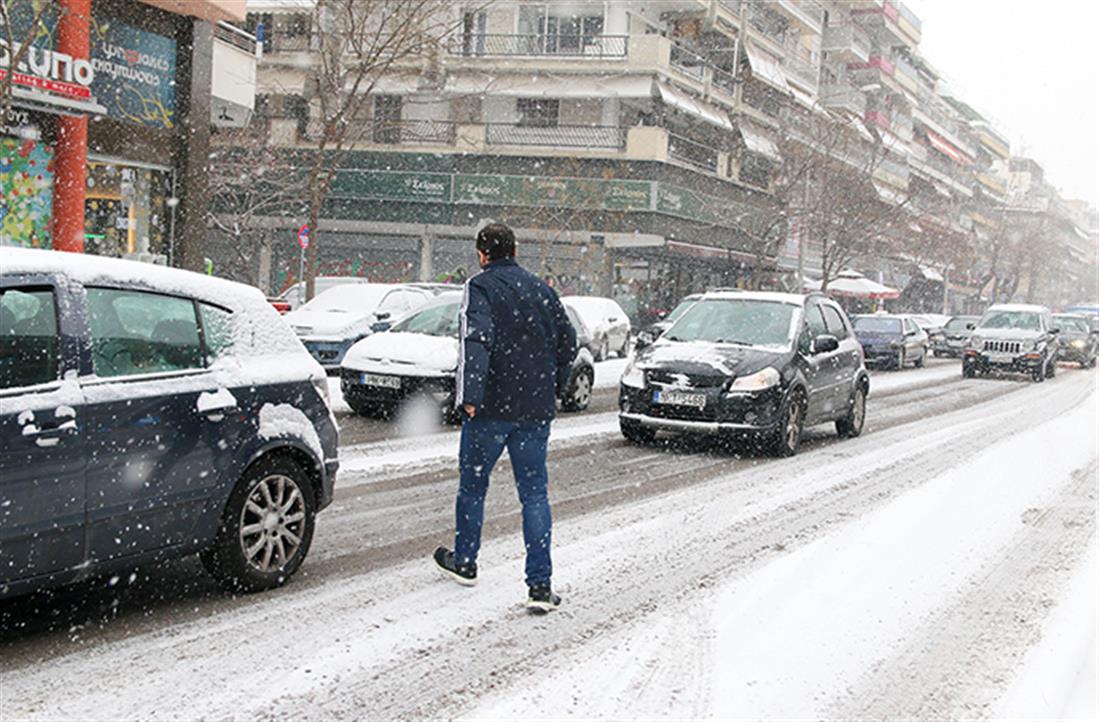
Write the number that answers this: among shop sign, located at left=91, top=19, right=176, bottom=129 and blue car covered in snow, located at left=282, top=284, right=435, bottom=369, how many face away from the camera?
0

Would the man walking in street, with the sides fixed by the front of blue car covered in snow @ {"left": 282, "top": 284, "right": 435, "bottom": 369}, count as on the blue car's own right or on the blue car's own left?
on the blue car's own left

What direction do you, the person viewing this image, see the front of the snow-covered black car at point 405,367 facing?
facing the viewer and to the left of the viewer

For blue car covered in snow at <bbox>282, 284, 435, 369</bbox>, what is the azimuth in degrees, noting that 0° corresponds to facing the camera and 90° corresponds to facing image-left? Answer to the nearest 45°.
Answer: approximately 45°

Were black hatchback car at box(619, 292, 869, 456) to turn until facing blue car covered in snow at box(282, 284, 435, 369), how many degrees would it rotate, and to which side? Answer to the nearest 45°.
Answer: approximately 90° to its right

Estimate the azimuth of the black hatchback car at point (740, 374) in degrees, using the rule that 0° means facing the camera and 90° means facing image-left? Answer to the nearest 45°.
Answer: approximately 45°

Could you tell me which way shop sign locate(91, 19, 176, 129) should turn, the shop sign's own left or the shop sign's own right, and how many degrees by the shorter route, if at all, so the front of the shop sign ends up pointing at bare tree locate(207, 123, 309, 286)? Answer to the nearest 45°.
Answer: approximately 135° to the shop sign's own left

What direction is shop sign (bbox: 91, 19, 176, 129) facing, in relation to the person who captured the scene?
facing the viewer and to the right of the viewer

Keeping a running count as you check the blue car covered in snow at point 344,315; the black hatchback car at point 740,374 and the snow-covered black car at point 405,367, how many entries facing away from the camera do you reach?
0

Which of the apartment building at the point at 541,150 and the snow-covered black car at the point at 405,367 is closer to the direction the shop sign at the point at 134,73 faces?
the snow-covered black car

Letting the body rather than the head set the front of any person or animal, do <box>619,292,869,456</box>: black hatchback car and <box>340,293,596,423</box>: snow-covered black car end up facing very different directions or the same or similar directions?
same or similar directions

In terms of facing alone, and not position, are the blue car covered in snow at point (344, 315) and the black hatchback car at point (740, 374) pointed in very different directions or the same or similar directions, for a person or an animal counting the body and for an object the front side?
same or similar directions

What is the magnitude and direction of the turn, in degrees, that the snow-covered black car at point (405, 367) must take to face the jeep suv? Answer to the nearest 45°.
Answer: approximately 180°

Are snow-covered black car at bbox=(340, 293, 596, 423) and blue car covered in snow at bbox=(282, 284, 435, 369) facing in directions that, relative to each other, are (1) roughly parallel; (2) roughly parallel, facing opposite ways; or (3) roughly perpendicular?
roughly parallel
